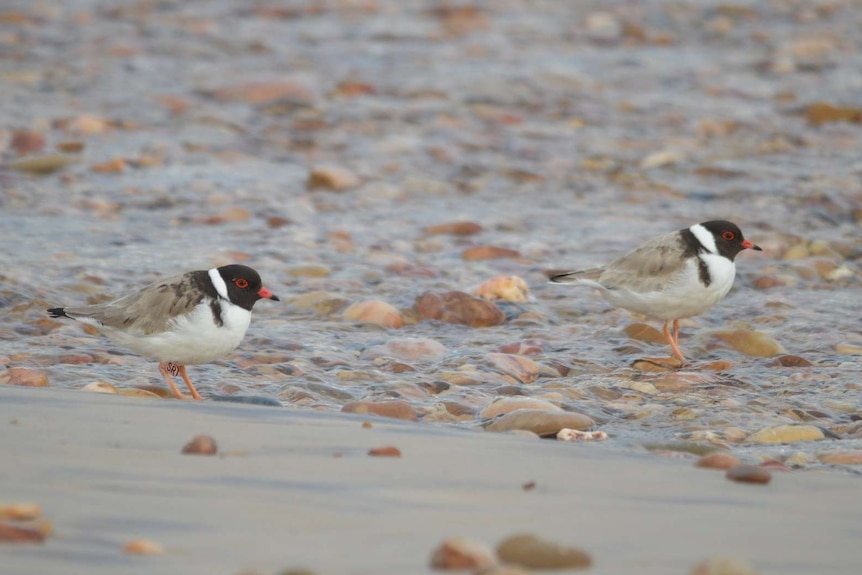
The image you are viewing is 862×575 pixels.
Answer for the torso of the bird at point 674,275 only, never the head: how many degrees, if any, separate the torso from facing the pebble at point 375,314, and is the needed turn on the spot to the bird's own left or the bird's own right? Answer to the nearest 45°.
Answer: approximately 180°

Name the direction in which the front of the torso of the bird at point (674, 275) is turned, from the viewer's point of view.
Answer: to the viewer's right

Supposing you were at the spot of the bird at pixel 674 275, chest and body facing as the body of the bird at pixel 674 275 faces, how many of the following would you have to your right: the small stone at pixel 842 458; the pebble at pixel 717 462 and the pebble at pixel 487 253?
2

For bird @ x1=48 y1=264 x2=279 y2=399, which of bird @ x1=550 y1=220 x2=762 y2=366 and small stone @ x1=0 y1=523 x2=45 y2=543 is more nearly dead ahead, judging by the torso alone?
the bird

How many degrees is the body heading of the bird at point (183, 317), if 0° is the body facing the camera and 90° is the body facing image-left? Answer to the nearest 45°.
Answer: approximately 270°

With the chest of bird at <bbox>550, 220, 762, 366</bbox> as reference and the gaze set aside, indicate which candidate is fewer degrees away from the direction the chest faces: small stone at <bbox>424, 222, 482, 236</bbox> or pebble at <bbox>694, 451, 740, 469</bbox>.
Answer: the pebble

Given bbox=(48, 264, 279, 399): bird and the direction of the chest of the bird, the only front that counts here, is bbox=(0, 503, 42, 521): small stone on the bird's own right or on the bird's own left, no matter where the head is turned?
on the bird's own right

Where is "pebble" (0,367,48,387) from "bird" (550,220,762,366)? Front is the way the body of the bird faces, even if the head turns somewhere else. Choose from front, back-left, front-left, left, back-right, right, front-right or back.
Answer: back-right

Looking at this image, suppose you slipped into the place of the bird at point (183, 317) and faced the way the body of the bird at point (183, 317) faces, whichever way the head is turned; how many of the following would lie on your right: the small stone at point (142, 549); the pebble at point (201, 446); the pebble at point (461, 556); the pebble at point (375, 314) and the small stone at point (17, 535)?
4

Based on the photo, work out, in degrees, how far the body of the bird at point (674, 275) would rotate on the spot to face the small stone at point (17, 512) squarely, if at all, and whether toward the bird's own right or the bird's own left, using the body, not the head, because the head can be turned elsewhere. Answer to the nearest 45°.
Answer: approximately 90° to the bird's own right

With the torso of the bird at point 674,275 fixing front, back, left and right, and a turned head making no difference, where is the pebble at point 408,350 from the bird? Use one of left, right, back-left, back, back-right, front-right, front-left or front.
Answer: back-right

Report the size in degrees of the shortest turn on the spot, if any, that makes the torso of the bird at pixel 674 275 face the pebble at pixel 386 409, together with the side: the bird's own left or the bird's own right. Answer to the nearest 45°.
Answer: approximately 135° to the bird's own right

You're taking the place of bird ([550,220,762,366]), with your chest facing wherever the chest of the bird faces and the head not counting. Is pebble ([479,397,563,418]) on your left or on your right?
on your right

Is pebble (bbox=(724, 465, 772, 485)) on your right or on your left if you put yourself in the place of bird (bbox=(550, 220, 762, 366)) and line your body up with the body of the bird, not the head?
on your right
